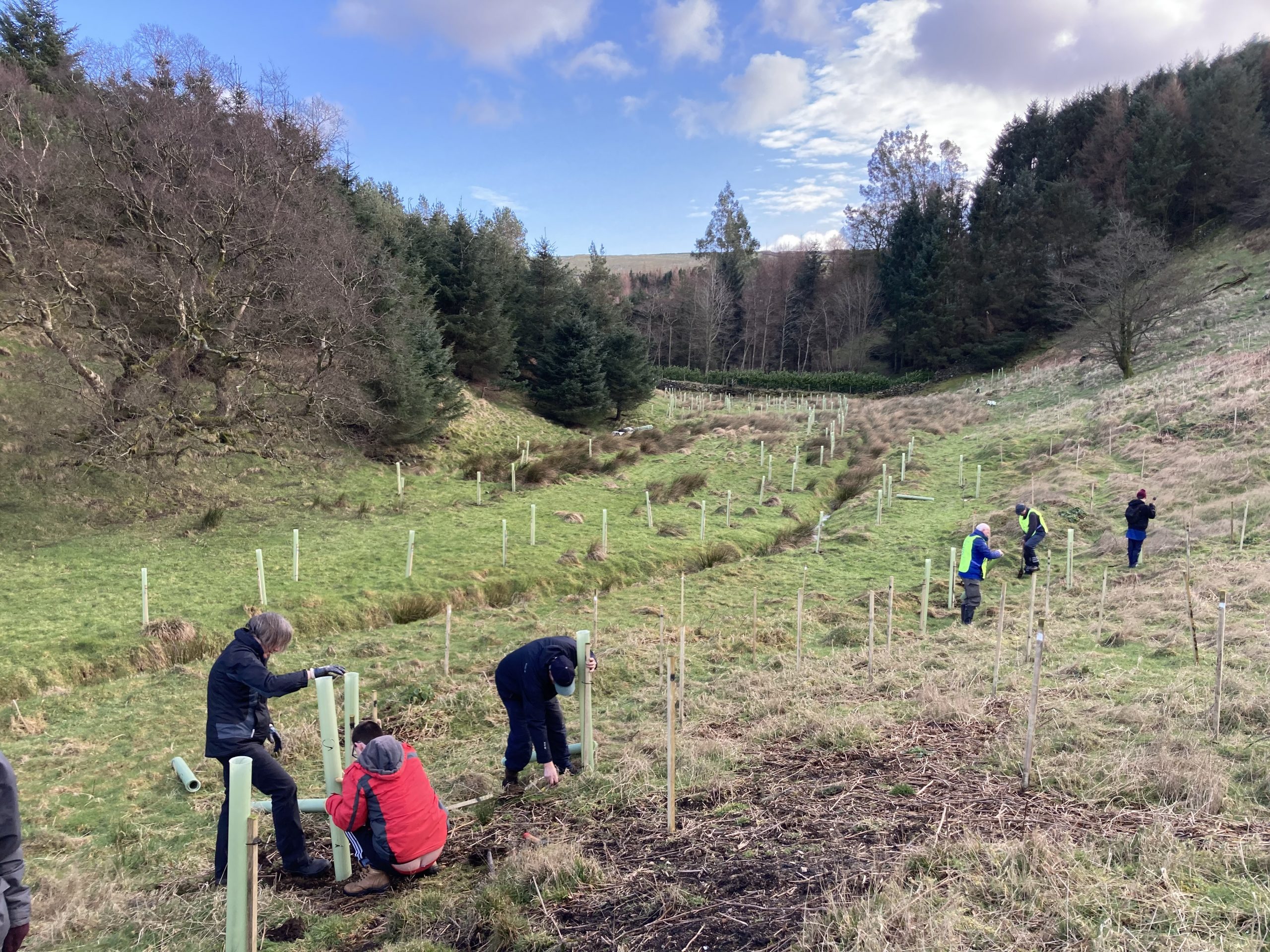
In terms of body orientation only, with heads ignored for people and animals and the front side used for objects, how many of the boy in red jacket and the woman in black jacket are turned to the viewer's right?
1

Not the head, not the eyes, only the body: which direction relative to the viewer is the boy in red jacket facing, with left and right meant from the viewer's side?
facing away from the viewer and to the left of the viewer

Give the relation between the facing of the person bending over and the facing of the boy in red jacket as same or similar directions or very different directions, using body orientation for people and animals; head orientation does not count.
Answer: very different directions

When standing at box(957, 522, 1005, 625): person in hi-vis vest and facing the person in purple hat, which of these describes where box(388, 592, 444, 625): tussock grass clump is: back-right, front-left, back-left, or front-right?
back-left

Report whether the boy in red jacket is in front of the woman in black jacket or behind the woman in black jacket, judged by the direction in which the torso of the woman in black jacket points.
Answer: in front

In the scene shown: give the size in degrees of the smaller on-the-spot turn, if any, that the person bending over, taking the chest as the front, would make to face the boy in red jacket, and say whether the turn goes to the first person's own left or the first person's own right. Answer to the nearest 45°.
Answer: approximately 90° to the first person's own right

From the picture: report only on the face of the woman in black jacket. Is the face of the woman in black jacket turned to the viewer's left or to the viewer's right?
to the viewer's right

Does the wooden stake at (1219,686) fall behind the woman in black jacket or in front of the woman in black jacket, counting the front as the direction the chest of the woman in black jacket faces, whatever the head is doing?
in front

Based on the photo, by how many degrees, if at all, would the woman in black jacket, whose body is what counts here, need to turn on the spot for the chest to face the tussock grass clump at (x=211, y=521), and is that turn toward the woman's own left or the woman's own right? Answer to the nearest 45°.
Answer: approximately 90° to the woman's own left

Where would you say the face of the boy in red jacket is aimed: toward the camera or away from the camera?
away from the camera

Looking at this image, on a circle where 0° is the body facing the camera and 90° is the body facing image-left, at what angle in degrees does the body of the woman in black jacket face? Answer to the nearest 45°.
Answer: approximately 270°

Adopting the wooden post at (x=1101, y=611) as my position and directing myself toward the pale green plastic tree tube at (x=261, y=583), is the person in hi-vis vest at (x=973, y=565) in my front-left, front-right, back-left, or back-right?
front-right

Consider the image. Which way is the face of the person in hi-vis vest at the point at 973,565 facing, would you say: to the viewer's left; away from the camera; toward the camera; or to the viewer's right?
to the viewer's right

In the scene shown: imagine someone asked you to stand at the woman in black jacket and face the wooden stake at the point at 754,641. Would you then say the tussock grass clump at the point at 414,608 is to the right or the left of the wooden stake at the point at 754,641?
left

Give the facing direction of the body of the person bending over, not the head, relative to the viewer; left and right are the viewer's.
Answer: facing the viewer and to the right of the viewer
